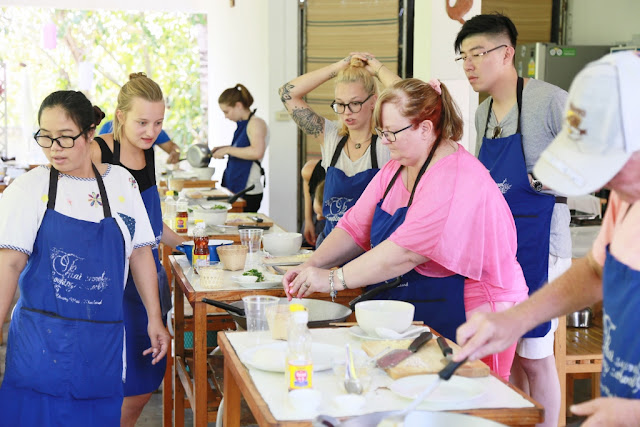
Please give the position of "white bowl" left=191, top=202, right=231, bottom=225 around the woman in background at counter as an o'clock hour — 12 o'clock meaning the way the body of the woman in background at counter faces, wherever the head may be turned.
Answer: The white bowl is roughly at 9 o'clock from the woman in background at counter.

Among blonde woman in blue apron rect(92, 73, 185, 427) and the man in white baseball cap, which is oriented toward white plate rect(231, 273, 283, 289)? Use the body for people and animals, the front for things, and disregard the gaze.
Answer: the blonde woman in blue apron

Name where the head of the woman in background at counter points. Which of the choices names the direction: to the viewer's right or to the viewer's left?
to the viewer's left

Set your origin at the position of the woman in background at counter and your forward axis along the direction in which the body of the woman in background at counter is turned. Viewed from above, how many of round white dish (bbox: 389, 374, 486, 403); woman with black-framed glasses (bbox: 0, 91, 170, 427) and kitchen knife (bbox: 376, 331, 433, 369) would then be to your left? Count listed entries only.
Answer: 3

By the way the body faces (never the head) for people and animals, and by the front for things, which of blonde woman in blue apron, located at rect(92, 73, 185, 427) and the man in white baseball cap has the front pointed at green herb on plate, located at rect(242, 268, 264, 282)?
the blonde woman in blue apron

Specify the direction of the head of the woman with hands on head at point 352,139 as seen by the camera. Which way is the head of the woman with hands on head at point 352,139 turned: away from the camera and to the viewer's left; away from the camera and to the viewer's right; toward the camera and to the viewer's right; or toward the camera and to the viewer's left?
toward the camera and to the viewer's left

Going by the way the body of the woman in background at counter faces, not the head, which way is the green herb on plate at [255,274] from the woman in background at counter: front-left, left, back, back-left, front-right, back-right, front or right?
left

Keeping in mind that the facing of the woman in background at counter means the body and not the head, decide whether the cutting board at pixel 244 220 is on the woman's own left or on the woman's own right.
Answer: on the woman's own left

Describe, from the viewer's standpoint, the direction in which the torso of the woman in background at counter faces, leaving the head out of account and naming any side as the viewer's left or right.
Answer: facing to the left of the viewer

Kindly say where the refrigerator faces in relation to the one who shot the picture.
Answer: facing the viewer and to the left of the viewer

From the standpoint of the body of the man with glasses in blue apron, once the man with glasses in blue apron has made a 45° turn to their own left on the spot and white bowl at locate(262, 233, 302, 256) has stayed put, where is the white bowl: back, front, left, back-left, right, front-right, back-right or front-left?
right

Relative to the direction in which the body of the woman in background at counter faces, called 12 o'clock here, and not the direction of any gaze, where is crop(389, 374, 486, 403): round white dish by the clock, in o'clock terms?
The round white dish is roughly at 9 o'clock from the woman in background at counter.

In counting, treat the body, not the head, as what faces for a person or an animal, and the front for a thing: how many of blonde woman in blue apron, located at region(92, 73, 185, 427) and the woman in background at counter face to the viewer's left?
1

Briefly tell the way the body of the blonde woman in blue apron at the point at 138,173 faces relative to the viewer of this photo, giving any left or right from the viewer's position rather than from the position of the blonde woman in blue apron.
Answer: facing the viewer and to the right of the viewer

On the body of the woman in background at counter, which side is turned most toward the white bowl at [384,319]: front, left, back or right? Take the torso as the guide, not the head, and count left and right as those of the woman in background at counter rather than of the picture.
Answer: left
